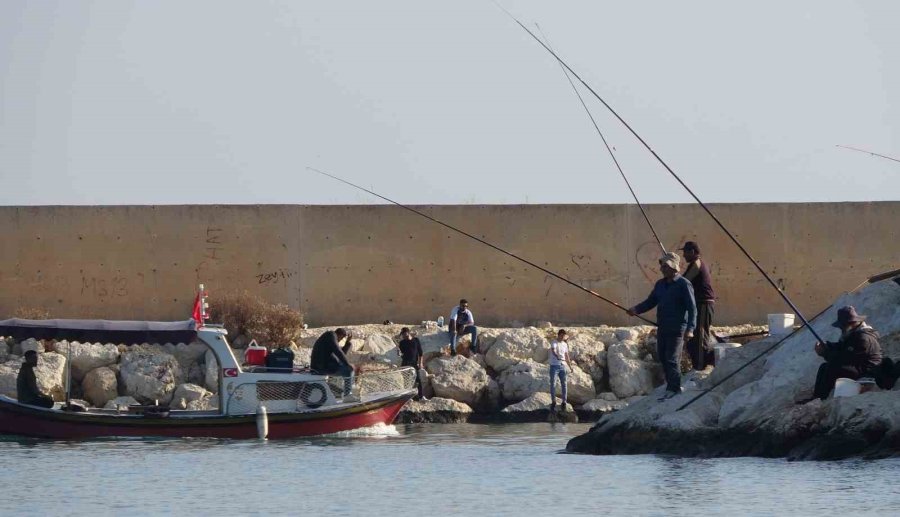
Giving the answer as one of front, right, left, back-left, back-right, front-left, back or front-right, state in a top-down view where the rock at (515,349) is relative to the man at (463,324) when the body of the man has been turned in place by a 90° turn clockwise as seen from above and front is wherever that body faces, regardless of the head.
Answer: back

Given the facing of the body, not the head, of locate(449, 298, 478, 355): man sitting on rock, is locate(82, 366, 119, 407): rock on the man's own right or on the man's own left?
on the man's own right

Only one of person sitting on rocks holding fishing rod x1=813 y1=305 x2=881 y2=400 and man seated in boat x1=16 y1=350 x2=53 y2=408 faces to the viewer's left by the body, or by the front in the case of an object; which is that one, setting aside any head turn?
the person sitting on rocks holding fishing rod

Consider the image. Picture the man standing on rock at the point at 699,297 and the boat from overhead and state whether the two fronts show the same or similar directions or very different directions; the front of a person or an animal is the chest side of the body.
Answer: very different directions

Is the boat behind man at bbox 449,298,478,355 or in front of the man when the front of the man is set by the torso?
in front

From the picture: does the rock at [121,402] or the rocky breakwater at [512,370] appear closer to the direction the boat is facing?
the rocky breakwater

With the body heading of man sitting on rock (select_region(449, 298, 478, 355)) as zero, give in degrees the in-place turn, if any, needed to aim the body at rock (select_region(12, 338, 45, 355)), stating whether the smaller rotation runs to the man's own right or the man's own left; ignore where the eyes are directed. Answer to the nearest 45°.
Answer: approximately 90° to the man's own right

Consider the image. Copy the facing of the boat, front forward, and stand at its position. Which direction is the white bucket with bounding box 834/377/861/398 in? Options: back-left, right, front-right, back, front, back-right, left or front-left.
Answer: front-right

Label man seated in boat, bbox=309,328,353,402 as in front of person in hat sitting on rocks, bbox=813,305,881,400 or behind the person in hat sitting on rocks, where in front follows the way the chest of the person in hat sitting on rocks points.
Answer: in front

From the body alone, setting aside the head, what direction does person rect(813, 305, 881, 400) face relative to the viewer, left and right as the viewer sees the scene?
facing to the left of the viewer

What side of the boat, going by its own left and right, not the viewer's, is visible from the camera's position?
right

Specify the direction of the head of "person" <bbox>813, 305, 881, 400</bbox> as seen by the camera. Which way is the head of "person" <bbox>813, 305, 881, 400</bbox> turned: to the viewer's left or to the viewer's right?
to the viewer's left

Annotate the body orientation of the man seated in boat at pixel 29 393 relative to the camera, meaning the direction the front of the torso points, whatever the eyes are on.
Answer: to the viewer's right

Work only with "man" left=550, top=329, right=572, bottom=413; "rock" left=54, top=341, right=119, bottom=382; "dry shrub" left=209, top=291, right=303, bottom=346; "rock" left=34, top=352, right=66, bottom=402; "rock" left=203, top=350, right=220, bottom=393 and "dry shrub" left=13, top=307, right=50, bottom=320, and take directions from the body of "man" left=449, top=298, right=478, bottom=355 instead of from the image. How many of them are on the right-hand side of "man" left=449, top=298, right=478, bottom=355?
5

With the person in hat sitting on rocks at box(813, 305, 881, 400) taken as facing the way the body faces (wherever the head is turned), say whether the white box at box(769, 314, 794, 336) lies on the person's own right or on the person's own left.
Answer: on the person's own right
